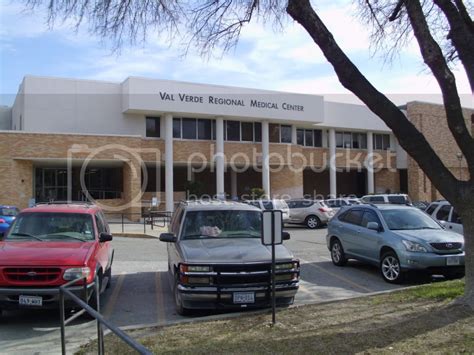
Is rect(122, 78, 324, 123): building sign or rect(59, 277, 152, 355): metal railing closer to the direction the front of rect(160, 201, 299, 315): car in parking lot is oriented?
the metal railing

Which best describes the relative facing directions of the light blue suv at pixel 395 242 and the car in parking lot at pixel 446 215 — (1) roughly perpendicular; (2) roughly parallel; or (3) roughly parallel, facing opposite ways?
roughly parallel

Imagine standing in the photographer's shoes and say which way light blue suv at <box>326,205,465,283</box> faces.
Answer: facing the viewer and to the right of the viewer

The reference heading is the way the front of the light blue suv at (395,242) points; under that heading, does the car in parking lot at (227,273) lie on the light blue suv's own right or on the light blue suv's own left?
on the light blue suv's own right

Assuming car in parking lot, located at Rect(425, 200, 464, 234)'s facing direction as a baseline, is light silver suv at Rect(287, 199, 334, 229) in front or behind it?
behind

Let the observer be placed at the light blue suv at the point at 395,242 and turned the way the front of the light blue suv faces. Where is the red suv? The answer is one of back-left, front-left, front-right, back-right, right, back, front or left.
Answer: right

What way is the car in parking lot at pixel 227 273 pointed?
toward the camera
